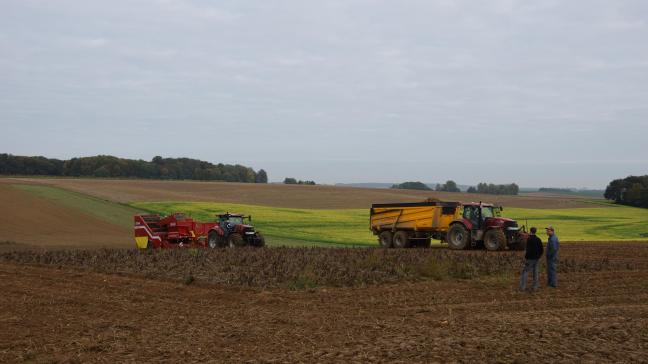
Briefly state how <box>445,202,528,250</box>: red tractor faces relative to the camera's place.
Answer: facing the viewer and to the right of the viewer

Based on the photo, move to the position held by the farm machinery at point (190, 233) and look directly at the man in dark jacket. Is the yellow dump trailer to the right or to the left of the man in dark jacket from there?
left

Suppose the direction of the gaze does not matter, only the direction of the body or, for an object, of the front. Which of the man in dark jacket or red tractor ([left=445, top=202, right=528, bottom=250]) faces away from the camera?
the man in dark jacket

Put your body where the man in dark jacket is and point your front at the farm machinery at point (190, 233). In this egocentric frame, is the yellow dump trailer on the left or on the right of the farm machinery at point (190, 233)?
right

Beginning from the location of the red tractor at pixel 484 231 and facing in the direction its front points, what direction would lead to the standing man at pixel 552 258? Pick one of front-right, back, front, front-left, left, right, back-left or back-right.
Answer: front-right

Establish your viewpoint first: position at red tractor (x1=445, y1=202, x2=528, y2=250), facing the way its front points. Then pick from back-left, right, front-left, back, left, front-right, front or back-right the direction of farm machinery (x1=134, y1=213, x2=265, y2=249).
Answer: back-right

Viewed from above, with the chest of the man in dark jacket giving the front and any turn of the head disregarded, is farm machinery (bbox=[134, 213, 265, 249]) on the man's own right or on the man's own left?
on the man's own left

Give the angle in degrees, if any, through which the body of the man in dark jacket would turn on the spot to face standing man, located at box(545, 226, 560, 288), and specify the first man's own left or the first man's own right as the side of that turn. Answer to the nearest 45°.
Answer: approximately 45° to the first man's own right

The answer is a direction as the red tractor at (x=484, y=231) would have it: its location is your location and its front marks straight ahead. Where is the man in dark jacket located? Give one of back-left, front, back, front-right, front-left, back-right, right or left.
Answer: front-right

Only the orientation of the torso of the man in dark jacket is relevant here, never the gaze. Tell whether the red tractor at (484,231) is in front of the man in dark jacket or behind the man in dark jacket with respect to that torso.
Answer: in front

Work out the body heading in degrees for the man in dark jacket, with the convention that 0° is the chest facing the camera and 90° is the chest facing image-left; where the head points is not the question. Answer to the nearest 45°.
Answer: approximately 180°
